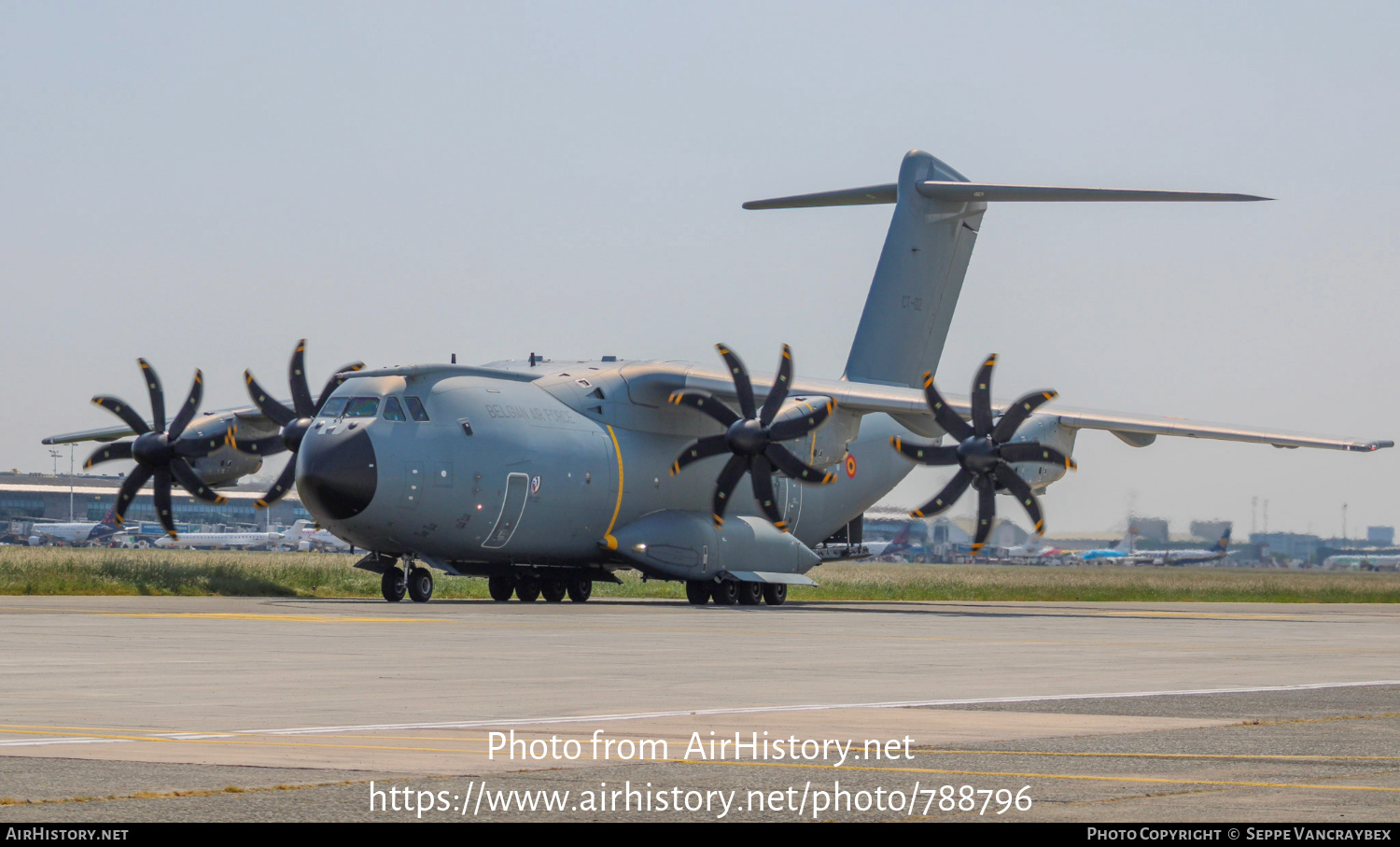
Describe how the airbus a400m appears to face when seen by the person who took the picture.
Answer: facing the viewer and to the left of the viewer
